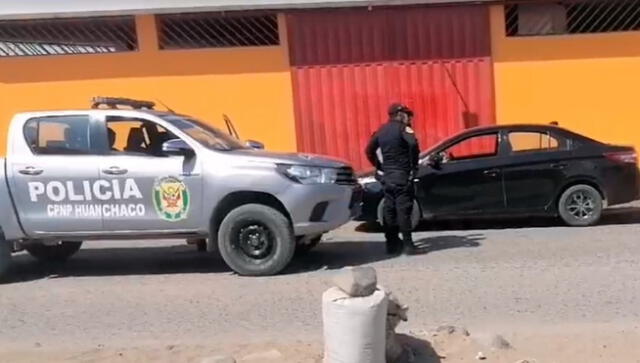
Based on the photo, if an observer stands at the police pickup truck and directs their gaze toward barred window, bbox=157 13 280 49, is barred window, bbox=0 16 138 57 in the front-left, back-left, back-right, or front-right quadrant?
front-left

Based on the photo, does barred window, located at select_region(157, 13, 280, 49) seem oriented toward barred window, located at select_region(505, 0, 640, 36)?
no

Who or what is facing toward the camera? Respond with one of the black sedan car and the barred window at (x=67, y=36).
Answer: the barred window

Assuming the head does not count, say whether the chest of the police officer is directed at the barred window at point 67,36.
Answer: no

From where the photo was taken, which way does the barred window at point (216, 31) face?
toward the camera

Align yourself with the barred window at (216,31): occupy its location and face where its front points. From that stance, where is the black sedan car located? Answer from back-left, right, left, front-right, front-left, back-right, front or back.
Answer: front-left

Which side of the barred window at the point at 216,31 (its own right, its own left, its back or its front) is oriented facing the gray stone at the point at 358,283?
front

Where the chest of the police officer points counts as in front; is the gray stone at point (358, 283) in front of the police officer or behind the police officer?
behind

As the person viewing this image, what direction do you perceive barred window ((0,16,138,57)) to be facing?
facing the viewer

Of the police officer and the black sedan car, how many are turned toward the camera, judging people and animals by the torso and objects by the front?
0

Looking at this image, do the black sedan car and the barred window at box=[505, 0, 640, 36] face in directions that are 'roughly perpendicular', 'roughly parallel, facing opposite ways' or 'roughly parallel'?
roughly perpendicular

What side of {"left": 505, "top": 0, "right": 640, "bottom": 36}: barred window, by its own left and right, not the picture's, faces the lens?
front

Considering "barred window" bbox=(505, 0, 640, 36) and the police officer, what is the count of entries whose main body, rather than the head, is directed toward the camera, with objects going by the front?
1

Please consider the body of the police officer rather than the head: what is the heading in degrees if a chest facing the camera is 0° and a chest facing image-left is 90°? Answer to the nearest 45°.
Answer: approximately 225°

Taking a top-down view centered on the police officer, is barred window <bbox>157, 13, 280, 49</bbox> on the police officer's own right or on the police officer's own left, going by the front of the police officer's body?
on the police officer's own left

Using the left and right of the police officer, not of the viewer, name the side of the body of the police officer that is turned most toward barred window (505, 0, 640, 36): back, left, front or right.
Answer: front

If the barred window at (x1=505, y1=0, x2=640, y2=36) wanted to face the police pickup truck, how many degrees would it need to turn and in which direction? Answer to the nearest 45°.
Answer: approximately 45° to its right

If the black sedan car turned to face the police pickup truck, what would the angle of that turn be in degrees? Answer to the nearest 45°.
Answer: approximately 45° to its left

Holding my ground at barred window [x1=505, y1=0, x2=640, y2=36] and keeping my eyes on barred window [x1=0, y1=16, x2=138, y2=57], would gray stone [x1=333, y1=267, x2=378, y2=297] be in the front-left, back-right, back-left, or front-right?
front-left

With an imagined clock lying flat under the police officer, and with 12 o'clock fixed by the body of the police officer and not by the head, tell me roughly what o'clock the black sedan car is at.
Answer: The black sedan car is roughly at 12 o'clock from the police officer.

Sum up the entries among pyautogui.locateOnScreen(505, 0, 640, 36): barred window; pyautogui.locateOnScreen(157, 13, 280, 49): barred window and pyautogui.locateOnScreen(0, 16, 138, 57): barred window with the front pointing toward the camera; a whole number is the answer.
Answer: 3
